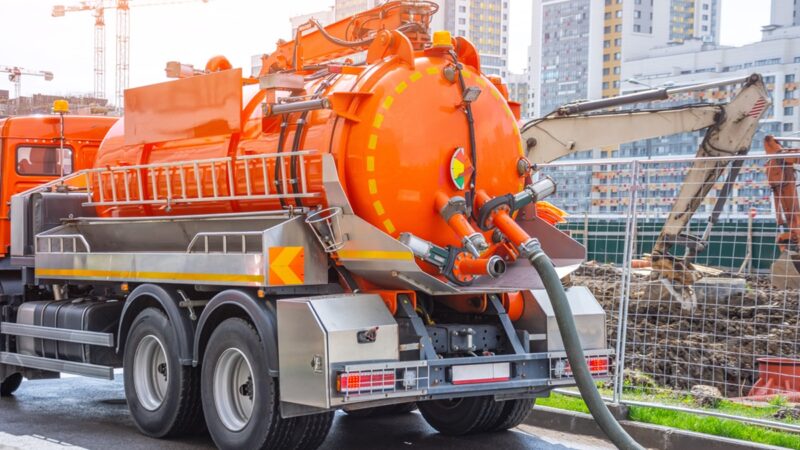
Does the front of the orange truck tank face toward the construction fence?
no

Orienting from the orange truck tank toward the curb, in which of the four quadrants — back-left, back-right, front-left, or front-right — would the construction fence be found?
front-left

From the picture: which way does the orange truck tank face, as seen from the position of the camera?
facing away from the viewer and to the left of the viewer

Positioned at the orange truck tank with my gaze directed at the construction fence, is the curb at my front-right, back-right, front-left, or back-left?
front-right
